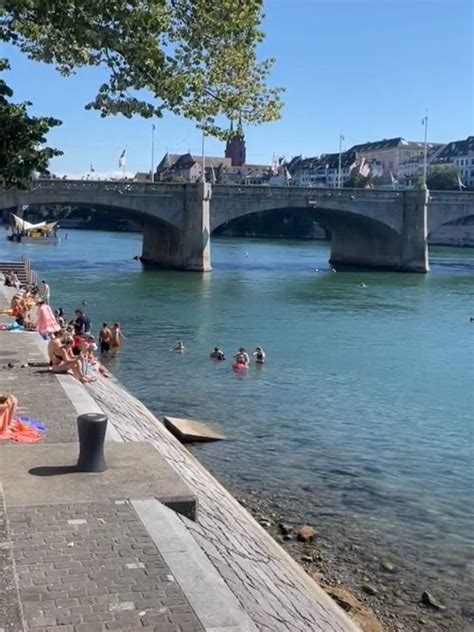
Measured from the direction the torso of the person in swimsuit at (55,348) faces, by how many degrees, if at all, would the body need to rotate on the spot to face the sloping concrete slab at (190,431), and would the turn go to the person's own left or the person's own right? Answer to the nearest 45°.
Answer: approximately 45° to the person's own right

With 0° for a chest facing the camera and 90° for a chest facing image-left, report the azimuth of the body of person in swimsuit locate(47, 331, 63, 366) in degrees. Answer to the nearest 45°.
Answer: approximately 270°

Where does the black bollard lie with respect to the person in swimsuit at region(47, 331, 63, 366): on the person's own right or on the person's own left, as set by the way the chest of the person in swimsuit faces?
on the person's own right

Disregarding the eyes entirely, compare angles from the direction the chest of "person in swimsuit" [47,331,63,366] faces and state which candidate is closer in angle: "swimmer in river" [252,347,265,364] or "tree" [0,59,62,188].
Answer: the swimmer in river

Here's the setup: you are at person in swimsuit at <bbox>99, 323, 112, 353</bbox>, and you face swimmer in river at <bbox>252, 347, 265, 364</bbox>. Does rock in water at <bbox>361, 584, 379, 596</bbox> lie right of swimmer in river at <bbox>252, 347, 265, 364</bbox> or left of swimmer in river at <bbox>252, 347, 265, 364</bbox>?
right

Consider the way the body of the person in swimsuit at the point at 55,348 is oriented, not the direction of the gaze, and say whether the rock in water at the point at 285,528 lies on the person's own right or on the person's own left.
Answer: on the person's own right
